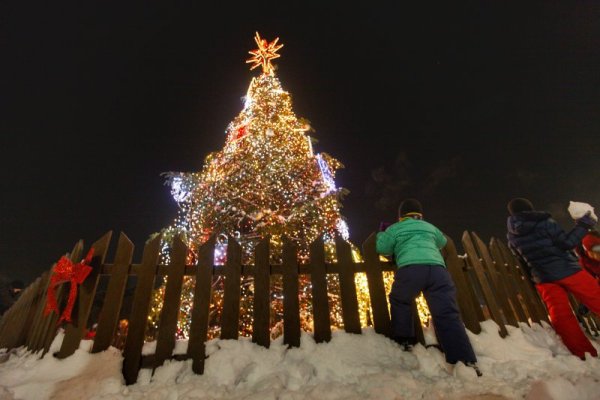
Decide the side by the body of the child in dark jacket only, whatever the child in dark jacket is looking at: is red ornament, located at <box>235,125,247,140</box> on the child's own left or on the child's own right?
on the child's own left

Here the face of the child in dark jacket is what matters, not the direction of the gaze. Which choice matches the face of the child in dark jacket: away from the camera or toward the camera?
away from the camera

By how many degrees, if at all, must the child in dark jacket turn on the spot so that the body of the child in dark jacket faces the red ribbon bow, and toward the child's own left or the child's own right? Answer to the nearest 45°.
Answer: approximately 135° to the child's own left

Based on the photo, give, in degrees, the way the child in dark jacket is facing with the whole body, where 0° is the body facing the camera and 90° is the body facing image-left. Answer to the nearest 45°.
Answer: approximately 180°

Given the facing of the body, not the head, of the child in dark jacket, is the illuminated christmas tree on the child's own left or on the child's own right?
on the child's own left
